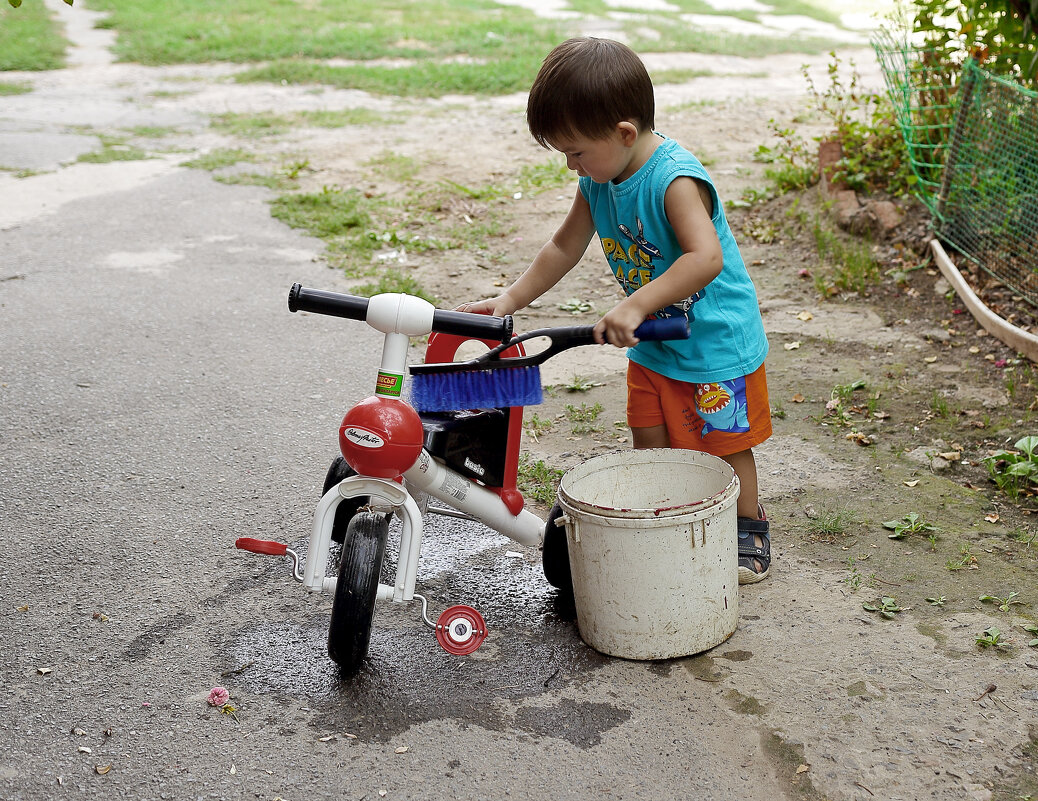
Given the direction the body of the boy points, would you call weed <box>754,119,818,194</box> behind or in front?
behind

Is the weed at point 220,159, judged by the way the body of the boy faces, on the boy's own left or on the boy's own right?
on the boy's own right

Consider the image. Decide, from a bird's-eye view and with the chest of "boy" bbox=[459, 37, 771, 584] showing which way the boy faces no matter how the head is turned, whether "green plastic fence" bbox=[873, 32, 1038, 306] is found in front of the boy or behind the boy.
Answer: behind

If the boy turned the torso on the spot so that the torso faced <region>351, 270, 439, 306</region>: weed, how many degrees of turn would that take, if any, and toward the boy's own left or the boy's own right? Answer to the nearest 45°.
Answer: approximately 90° to the boy's own right

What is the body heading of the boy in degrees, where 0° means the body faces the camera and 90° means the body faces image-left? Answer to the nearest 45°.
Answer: approximately 45°

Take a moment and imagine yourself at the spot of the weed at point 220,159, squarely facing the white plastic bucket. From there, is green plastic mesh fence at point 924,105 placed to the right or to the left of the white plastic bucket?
left

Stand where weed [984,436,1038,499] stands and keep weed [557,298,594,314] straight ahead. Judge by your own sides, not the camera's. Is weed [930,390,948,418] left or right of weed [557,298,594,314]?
right

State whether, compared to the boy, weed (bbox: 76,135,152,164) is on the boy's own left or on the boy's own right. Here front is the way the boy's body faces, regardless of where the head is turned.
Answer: on the boy's own right

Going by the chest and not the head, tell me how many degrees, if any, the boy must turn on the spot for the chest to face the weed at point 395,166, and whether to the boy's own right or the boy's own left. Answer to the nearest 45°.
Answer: approximately 135° to the boy's own right
